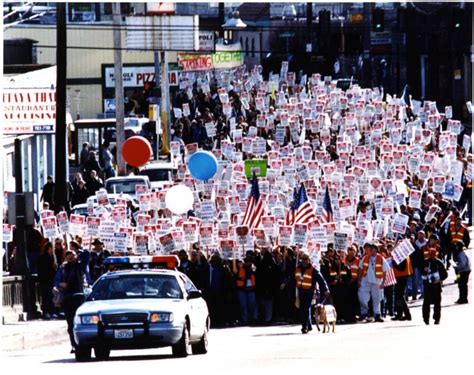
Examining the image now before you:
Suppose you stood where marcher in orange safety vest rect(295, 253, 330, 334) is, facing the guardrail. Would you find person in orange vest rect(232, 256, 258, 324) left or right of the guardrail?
right

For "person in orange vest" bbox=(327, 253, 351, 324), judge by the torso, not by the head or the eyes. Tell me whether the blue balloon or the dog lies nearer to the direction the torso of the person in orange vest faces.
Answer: the dog

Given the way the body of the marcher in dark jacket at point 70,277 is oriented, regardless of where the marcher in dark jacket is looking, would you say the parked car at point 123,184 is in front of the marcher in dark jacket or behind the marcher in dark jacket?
behind

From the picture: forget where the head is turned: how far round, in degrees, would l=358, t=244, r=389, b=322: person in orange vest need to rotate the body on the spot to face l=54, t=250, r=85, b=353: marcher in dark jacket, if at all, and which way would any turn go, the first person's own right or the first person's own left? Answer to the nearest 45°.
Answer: approximately 45° to the first person's own right
